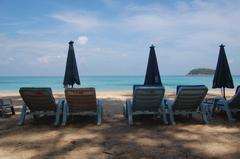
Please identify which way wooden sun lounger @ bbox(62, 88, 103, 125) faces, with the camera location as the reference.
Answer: facing away from the viewer

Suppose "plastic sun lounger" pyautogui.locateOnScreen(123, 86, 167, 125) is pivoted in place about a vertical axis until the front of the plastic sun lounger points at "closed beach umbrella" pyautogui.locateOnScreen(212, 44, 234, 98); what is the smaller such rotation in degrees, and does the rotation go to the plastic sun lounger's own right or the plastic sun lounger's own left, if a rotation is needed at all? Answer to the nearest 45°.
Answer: approximately 45° to the plastic sun lounger's own right

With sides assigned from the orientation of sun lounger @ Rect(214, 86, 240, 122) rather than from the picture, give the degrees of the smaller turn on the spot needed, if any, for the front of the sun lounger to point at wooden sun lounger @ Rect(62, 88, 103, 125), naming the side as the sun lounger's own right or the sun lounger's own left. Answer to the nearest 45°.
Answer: approximately 90° to the sun lounger's own left

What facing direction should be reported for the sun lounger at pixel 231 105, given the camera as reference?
facing away from the viewer and to the left of the viewer

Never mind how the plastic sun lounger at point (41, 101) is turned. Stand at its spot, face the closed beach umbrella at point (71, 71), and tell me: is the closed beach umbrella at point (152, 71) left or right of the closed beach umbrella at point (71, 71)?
right

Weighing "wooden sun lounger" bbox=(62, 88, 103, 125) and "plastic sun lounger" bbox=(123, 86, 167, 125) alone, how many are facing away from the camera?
2

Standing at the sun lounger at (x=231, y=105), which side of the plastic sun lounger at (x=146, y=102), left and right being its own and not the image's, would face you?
right

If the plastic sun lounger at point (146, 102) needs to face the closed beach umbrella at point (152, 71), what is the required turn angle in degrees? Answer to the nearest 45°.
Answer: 0° — it already faces it

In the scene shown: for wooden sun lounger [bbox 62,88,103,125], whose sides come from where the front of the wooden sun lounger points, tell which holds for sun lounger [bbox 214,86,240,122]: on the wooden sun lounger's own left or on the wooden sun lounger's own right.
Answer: on the wooden sun lounger's own right

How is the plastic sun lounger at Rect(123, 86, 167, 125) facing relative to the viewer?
away from the camera
